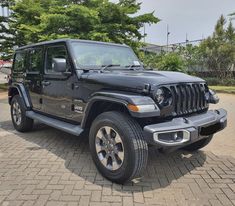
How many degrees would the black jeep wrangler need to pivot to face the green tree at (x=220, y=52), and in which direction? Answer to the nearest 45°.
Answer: approximately 90° to its left

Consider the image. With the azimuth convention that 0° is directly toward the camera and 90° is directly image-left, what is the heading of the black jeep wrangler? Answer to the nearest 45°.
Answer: approximately 315°

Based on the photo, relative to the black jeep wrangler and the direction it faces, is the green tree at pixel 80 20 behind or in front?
behind

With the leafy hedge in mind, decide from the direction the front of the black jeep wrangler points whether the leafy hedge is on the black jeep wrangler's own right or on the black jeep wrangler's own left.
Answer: on the black jeep wrangler's own left

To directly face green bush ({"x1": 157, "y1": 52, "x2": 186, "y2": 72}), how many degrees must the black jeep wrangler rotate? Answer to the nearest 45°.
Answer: approximately 135° to its left
